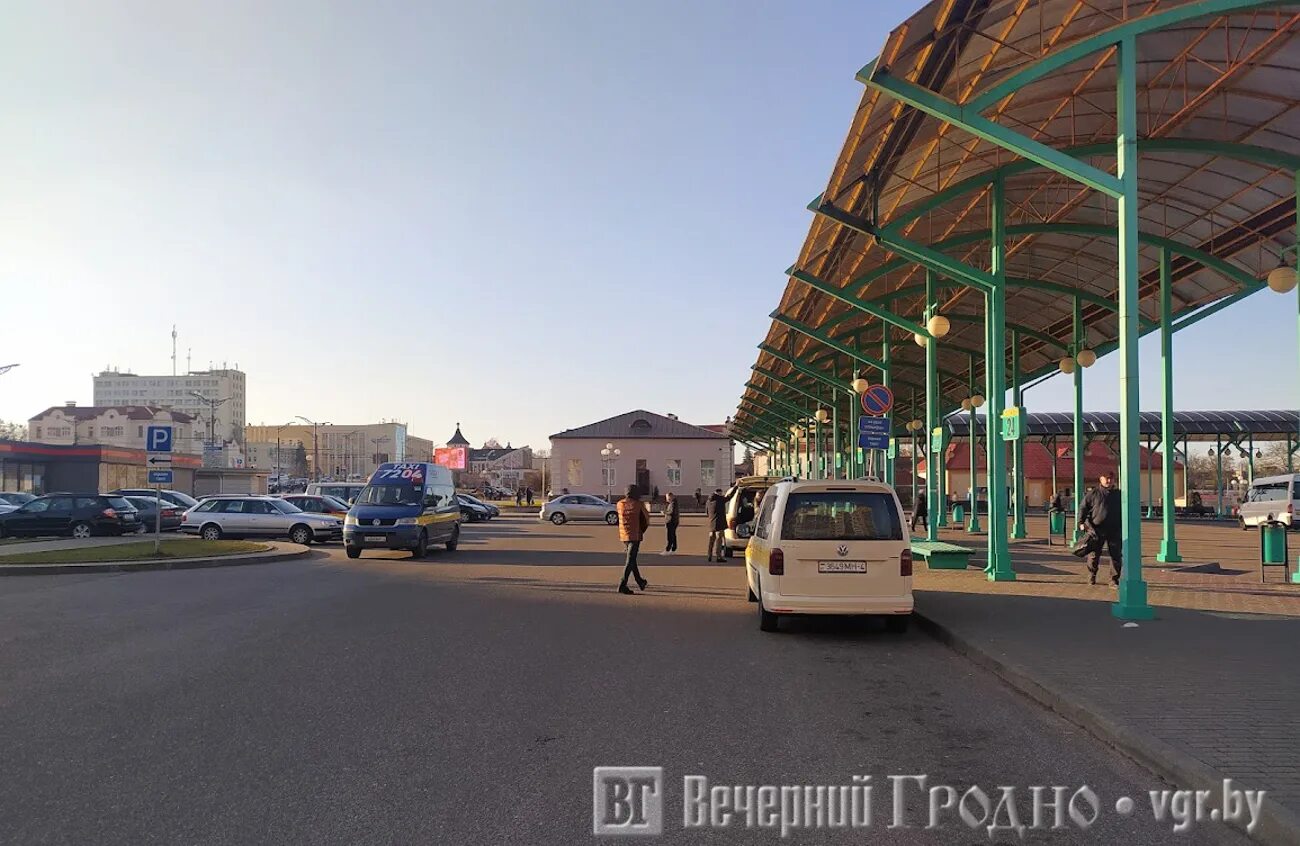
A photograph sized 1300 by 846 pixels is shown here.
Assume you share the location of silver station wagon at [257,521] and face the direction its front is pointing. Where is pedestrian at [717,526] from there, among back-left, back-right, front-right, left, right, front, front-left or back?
front-right

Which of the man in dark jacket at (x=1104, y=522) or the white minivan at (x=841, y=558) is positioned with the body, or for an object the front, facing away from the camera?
the white minivan

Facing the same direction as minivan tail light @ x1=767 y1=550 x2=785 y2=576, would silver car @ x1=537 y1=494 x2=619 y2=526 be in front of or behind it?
behind

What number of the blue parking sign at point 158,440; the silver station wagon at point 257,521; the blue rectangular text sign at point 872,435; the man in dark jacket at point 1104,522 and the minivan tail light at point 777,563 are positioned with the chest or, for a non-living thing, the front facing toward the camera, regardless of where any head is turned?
4

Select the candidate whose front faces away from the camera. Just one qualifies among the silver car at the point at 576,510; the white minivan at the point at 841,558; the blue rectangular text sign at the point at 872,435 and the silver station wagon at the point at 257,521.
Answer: the white minivan

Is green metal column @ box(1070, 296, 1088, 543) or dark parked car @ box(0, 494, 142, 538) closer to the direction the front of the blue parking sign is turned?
the green metal column

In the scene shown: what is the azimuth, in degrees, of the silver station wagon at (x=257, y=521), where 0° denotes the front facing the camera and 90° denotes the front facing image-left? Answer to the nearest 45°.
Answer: approximately 270°
